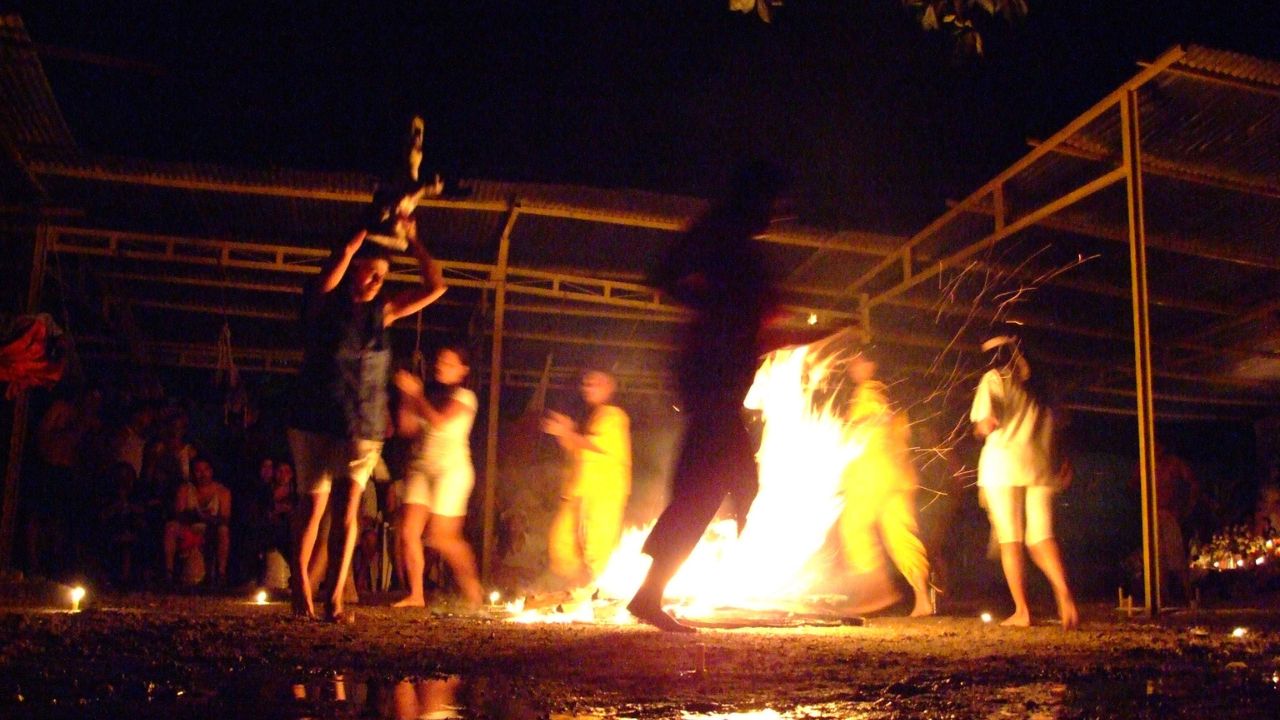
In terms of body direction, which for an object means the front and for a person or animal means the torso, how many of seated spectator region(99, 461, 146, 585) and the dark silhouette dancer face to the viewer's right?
1

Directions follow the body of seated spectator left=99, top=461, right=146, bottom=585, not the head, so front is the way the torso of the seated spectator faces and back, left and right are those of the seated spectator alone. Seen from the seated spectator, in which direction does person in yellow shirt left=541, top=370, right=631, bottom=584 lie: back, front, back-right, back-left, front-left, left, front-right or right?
front-left

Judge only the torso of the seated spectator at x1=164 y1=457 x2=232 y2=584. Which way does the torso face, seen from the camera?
toward the camera

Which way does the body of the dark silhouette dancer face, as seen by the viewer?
to the viewer's right

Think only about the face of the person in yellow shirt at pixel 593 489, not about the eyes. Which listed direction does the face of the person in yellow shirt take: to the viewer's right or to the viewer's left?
to the viewer's left

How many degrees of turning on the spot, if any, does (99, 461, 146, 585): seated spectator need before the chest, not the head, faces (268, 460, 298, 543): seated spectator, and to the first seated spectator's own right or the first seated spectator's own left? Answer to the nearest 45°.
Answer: approximately 90° to the first seated spectator's own left
